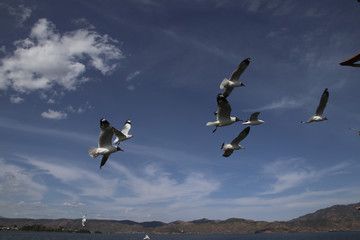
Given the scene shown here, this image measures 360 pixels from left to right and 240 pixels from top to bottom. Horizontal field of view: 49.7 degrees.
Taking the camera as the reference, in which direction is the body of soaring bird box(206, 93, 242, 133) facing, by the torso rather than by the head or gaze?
to the viewer's right

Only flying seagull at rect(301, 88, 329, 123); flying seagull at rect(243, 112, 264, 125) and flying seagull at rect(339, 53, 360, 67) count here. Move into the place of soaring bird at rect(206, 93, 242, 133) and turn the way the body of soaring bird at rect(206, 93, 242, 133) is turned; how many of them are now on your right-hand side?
1

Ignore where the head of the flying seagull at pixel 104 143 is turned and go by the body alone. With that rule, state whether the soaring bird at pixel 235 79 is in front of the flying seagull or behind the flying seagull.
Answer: in front

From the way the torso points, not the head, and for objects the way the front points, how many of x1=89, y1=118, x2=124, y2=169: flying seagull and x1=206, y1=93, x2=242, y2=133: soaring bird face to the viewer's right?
2

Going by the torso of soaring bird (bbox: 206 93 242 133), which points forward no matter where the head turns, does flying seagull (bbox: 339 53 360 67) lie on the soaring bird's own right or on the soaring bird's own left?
on the soaring bird's own right

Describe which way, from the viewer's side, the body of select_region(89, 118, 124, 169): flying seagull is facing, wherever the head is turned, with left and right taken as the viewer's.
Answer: facing to the right of the viewer
